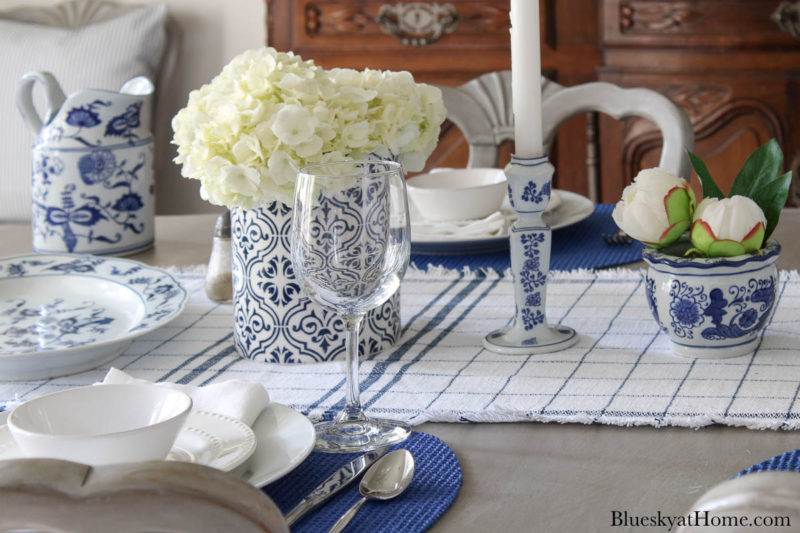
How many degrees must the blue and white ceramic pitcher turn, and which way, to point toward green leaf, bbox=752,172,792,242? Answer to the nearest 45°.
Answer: approximately 45° to its right

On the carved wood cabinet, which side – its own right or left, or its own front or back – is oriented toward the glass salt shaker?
front

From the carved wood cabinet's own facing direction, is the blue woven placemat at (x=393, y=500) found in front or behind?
in front

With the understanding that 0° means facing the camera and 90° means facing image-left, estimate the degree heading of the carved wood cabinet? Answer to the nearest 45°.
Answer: approximately 0°

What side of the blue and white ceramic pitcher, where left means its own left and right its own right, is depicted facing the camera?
right

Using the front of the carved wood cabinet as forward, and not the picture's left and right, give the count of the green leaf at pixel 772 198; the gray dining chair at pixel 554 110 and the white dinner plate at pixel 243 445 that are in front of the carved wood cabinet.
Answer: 3

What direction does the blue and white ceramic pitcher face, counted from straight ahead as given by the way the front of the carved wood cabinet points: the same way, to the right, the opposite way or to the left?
to the left

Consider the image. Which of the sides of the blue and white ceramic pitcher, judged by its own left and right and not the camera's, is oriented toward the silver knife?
right

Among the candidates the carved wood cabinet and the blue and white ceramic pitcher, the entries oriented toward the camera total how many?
1

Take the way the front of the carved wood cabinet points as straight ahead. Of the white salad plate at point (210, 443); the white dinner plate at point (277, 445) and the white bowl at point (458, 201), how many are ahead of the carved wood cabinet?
3

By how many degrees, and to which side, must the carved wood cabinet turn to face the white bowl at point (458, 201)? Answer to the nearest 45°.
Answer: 0° — it already faces it

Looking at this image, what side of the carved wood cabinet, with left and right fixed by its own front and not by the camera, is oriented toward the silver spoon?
front

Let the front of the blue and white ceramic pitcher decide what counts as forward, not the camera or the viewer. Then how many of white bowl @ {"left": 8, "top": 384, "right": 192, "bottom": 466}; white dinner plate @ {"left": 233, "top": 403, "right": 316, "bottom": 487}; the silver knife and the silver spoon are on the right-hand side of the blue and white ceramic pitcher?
4
